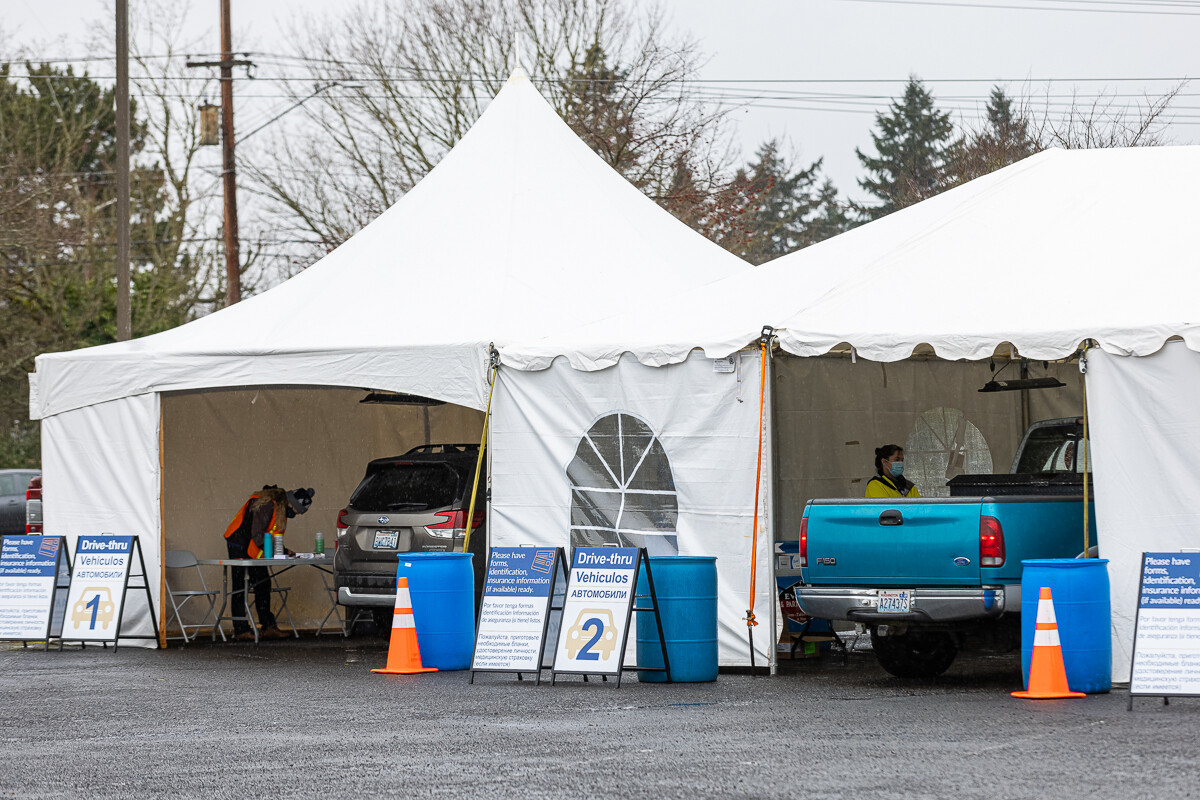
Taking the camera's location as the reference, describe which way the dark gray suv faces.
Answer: facing away from the viewer and to the right of the viewer

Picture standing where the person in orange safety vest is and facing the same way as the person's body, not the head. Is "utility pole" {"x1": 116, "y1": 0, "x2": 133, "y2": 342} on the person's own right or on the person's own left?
on the person's own left

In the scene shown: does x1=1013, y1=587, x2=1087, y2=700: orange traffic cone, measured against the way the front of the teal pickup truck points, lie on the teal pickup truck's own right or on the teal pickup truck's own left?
on the teal pickup truck's own right

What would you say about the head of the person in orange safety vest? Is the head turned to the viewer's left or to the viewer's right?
to the viewer's right

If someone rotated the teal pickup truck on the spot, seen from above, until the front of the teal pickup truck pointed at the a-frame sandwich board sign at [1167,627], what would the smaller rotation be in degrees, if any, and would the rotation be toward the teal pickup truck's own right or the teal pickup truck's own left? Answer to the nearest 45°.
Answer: approximately 90° to the teal pickup truck's own right

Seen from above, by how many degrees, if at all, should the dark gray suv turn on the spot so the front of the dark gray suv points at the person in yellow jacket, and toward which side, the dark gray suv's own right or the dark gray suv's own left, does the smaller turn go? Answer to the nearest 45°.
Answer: approximately 45° to the dark gray suv's own right

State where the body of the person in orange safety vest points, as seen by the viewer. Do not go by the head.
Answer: to the viewer's right

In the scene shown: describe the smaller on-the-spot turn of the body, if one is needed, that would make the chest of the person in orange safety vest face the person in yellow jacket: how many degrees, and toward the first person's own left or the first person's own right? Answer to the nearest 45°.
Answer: approximately 45° to the first person's own right

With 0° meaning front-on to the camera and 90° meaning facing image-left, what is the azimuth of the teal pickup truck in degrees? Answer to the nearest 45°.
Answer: approximately 225°

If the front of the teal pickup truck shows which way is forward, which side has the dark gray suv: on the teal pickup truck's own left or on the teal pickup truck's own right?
on the teal pickup truck's own left
